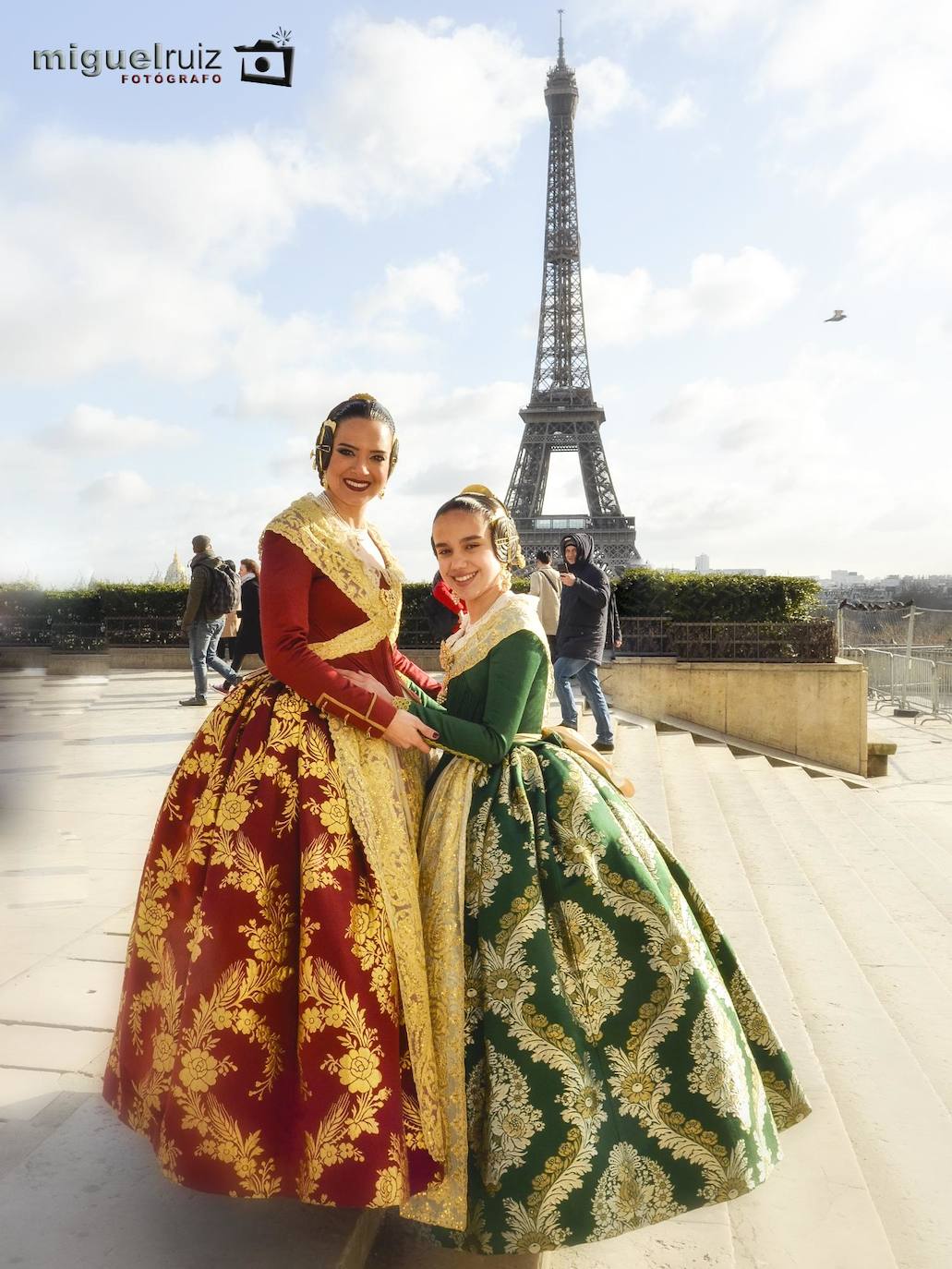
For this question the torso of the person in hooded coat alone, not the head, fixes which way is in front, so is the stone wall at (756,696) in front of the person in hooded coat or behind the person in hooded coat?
behind

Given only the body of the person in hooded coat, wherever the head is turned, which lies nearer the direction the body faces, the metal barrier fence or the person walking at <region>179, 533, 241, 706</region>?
the person walking

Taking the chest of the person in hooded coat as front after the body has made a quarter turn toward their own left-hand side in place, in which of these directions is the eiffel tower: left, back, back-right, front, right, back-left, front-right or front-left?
back-left

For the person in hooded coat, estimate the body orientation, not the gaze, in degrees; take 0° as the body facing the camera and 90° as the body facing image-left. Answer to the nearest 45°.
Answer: approximately 45°

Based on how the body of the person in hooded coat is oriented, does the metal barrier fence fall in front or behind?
behind

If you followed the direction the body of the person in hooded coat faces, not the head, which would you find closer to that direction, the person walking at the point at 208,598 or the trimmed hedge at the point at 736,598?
the person walking

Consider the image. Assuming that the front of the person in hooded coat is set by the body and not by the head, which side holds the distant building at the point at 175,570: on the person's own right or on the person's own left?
on the person's own right

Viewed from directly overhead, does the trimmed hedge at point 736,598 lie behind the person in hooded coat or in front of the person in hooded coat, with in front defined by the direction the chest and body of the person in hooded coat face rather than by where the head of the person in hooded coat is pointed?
behind

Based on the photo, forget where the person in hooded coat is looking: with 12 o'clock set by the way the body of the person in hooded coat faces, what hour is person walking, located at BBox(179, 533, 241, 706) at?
The person walking is roughly at 2 o'clock from the person in hooded coat.
